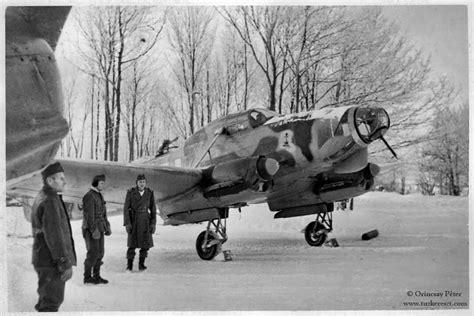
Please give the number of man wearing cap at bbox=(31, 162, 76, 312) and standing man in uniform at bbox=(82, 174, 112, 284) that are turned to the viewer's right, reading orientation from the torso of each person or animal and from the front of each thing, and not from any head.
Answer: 2

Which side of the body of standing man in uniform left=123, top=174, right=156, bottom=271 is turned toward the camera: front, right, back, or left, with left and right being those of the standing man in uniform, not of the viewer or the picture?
front

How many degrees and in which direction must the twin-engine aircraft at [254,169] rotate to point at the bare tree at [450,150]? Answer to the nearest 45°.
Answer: approximately 45° to its left

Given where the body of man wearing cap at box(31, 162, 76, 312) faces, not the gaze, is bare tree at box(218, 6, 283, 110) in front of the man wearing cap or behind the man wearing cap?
in front

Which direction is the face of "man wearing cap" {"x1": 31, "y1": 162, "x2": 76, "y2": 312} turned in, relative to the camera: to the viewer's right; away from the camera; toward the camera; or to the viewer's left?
to the viewer's right

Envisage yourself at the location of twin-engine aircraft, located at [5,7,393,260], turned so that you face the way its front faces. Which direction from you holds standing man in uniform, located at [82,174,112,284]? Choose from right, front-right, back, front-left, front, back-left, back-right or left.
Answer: right

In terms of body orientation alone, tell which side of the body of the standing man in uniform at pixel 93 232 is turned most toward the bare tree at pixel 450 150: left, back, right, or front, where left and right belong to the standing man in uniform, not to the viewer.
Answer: front

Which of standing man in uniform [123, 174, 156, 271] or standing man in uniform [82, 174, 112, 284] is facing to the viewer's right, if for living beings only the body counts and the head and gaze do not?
standing man in uniform [82, 174, 112, 284]

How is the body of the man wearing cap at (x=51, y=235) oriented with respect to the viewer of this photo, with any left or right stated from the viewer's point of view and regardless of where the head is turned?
facing to the right of the viewer

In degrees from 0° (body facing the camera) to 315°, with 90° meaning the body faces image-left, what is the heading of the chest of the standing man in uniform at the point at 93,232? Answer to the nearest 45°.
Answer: approximately 270°

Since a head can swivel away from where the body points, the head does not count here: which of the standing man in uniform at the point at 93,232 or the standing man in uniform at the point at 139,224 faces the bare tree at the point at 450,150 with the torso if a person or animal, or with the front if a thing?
the standing man in uniform at the point at 93,232

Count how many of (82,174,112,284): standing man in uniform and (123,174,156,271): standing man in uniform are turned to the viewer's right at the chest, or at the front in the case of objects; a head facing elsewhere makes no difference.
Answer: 1

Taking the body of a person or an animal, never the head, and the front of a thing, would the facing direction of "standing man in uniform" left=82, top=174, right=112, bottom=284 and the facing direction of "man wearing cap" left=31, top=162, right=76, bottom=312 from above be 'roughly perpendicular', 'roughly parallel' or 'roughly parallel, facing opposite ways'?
roughly parallel

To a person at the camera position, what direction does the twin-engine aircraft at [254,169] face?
facing the viewer and to the right of the viewer
